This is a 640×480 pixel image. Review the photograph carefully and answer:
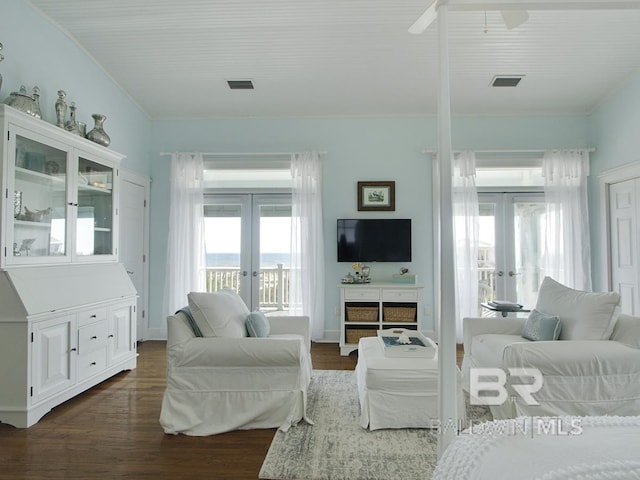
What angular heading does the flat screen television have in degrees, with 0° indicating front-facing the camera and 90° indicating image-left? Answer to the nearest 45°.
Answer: approximately 0°

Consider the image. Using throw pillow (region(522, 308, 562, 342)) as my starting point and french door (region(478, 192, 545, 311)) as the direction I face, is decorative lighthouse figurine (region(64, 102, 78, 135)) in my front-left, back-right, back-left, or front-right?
back-left

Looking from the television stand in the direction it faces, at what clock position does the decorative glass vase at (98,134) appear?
The decorative glass vase is roughly at 2 o'clock from the television stand.

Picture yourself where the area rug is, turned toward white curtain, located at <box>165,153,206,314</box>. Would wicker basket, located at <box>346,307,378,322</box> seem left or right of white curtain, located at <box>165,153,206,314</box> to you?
right

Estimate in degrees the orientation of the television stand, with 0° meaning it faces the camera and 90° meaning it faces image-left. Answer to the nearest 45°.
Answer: approximately 0°
